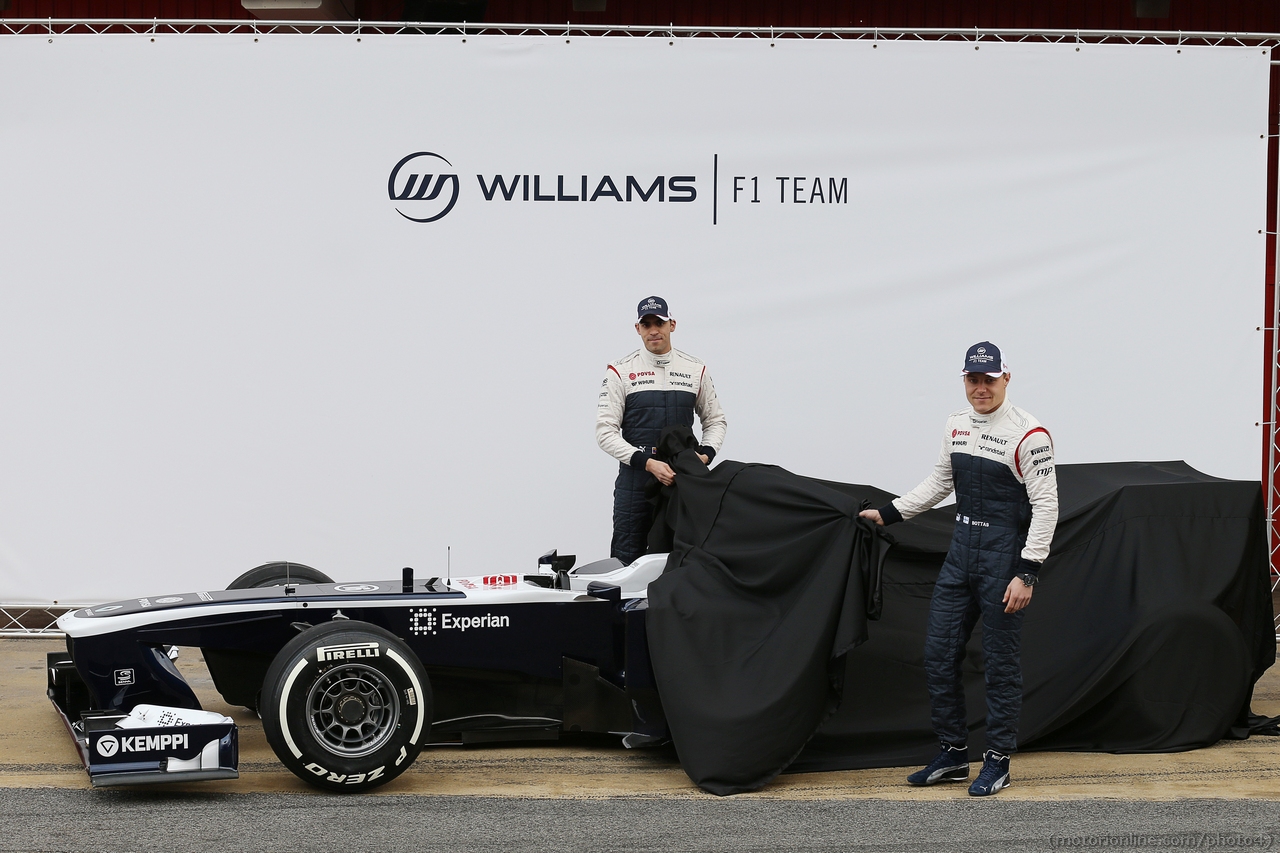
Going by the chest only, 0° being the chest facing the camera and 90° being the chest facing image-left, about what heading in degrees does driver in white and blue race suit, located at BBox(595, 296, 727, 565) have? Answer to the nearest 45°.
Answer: approximately 0°

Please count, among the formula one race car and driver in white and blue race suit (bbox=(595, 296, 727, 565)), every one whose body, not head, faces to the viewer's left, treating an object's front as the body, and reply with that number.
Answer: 1

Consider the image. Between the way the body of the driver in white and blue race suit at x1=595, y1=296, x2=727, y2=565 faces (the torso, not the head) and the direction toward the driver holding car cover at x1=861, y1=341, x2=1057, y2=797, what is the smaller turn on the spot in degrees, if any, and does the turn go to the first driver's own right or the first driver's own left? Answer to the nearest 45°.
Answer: approximately 45° to the first driver's own left

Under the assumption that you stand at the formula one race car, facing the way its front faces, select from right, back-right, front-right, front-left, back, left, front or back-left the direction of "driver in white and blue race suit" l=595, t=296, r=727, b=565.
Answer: back-right

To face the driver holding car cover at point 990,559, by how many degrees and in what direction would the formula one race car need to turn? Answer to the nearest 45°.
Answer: approximately 180°

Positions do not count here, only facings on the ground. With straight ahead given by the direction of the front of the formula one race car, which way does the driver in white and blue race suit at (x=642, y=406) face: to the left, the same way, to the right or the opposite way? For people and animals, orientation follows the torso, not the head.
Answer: to the left

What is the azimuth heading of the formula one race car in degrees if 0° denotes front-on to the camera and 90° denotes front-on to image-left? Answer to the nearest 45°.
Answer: approximately 90°
